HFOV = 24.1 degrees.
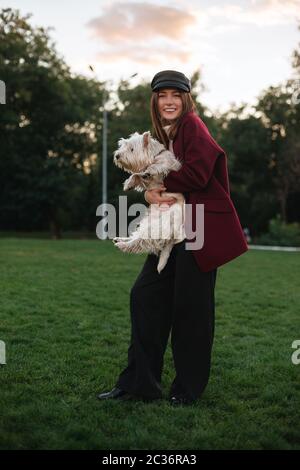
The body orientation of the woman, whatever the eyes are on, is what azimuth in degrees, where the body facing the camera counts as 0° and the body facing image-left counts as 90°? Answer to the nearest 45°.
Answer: approximately 45°
